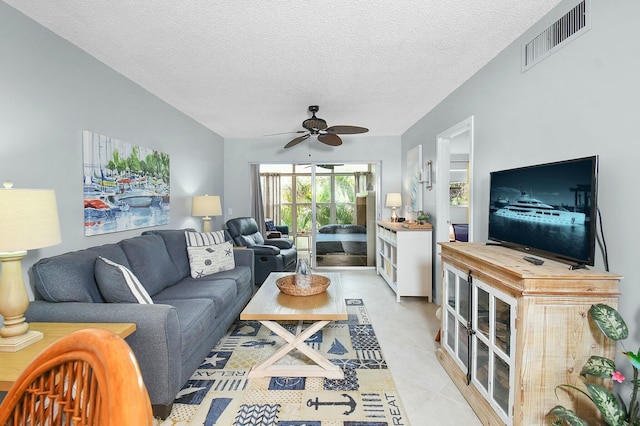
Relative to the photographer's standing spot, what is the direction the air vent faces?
facing the viewer and to the left of the viewer

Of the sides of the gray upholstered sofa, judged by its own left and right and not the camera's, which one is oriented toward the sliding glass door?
left

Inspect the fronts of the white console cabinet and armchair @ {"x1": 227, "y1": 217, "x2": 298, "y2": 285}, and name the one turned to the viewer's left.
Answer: the white console cabinet

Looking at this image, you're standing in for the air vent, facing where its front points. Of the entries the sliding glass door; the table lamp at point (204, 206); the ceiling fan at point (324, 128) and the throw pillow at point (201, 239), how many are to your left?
0

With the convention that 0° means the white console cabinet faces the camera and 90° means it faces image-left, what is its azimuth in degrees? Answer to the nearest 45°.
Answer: approximately 90°

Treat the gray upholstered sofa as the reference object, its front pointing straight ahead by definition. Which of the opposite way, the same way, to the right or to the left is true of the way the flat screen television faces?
the opposite way

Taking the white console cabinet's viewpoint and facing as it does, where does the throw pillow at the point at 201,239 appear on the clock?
The throw pillow is roughly at 11 o'clock from the white console cabinet.

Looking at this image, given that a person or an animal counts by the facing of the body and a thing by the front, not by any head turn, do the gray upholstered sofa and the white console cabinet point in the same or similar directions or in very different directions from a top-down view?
very different directions

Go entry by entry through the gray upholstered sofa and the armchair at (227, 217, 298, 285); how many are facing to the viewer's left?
0

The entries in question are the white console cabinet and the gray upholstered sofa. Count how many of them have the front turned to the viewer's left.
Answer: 1

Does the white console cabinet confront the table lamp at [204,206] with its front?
yes

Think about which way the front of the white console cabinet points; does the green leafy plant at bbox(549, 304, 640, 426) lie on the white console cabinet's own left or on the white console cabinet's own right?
on the white console cabinet's own left

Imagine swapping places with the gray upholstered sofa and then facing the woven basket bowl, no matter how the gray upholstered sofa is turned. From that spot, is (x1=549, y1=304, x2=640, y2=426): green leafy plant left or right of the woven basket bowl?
right

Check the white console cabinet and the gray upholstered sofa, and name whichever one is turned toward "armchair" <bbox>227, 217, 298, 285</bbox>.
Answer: the white console cabinet

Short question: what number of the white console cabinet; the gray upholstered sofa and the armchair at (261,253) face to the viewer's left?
1

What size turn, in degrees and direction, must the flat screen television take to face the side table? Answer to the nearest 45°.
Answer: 0° — it already faces it

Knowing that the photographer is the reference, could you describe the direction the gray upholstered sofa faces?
facing the viewer and to the right of the viewer

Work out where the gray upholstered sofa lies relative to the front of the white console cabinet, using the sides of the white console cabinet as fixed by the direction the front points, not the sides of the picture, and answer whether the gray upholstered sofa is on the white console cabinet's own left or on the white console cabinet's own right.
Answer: on the white console cabinet's own left

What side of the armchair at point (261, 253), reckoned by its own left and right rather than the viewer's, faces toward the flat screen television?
front

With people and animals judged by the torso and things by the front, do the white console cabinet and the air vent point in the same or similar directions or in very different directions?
same or similar directions
